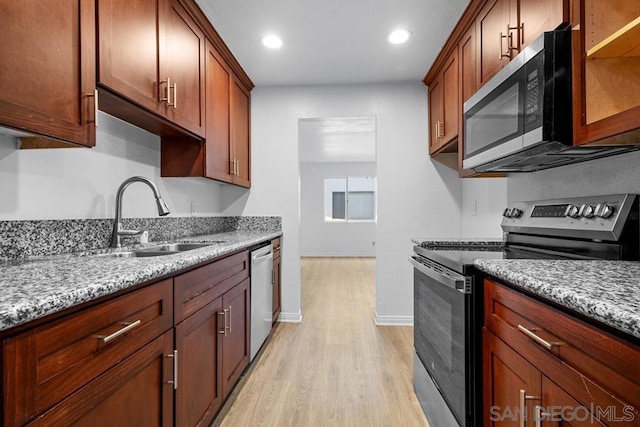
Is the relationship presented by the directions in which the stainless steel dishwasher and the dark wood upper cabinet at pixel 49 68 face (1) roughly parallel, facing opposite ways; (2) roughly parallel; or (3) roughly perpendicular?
roughly parallel

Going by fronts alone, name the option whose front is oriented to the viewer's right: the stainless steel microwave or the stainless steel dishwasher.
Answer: the stainless steel dishwasher

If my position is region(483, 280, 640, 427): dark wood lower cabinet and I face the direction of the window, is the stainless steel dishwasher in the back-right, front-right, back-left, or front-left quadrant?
front-left

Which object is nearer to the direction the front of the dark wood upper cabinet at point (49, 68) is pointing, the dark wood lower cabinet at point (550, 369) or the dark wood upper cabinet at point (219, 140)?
the dark wood lower cabinet

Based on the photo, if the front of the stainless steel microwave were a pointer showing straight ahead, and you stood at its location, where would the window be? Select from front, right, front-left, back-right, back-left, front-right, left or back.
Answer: right

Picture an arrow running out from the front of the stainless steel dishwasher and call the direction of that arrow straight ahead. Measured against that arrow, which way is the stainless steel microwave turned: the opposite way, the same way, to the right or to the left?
the opposite way

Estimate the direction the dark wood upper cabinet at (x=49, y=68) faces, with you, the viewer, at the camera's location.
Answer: facing the viewer and to the right of the viewer

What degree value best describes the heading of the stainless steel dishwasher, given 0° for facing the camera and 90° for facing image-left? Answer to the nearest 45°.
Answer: approximately 270°

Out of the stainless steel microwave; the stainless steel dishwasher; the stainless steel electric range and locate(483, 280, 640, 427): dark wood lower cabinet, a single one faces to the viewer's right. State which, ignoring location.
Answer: the stainless steel dishwasher

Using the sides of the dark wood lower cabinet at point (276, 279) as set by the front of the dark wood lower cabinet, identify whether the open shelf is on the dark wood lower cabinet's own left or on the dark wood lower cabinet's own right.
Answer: on the dark wood lower cabinet's own right

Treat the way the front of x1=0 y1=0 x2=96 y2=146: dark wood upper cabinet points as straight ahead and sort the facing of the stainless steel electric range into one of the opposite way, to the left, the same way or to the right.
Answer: the opposite way

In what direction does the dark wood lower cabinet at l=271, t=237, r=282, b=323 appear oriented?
to the viewer's right

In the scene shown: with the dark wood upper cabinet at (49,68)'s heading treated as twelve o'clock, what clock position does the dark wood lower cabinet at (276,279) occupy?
The dark wood lower cabinet is roughly at 9 o'clock from the dark wood upper cabinet.

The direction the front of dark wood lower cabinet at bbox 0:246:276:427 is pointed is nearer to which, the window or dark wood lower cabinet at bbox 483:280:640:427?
the dark wood lower cabinet

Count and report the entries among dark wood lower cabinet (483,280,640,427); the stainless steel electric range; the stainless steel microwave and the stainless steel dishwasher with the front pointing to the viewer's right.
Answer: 1
